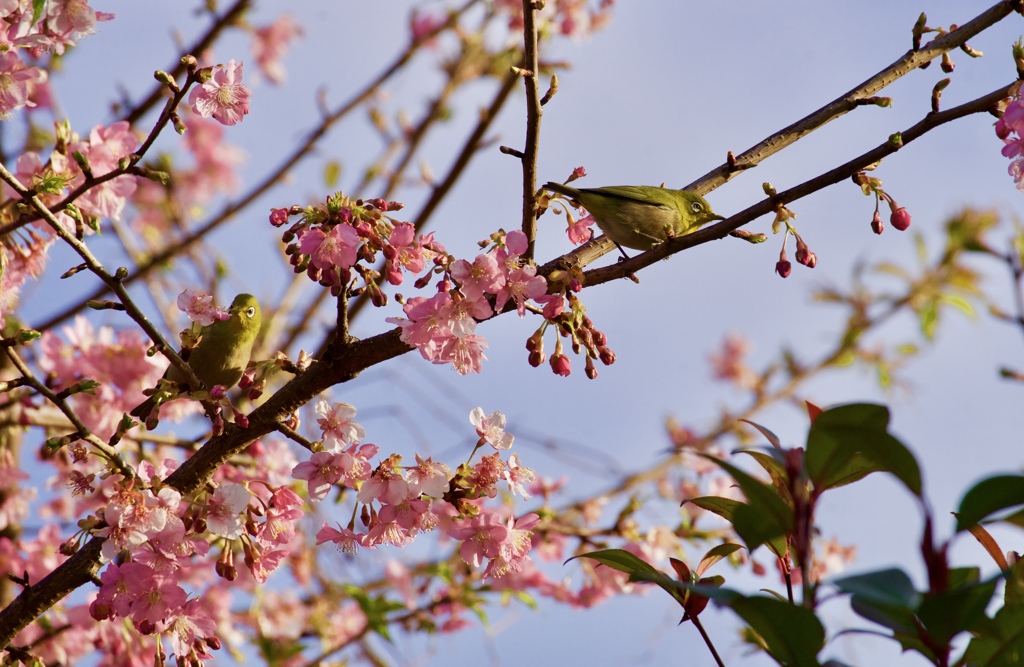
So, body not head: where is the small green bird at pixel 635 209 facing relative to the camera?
to the viewer's right

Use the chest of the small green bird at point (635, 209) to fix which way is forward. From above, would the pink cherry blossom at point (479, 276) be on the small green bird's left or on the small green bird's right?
on the small green bird's right

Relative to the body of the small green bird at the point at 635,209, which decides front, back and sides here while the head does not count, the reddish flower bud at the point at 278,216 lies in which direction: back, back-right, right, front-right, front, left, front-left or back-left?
back-right

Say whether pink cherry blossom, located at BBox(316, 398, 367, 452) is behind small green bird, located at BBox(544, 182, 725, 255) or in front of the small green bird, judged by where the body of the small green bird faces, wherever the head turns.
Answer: behind

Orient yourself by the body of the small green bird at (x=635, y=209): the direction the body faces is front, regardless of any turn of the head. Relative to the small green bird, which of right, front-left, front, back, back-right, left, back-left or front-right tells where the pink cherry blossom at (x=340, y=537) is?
back
